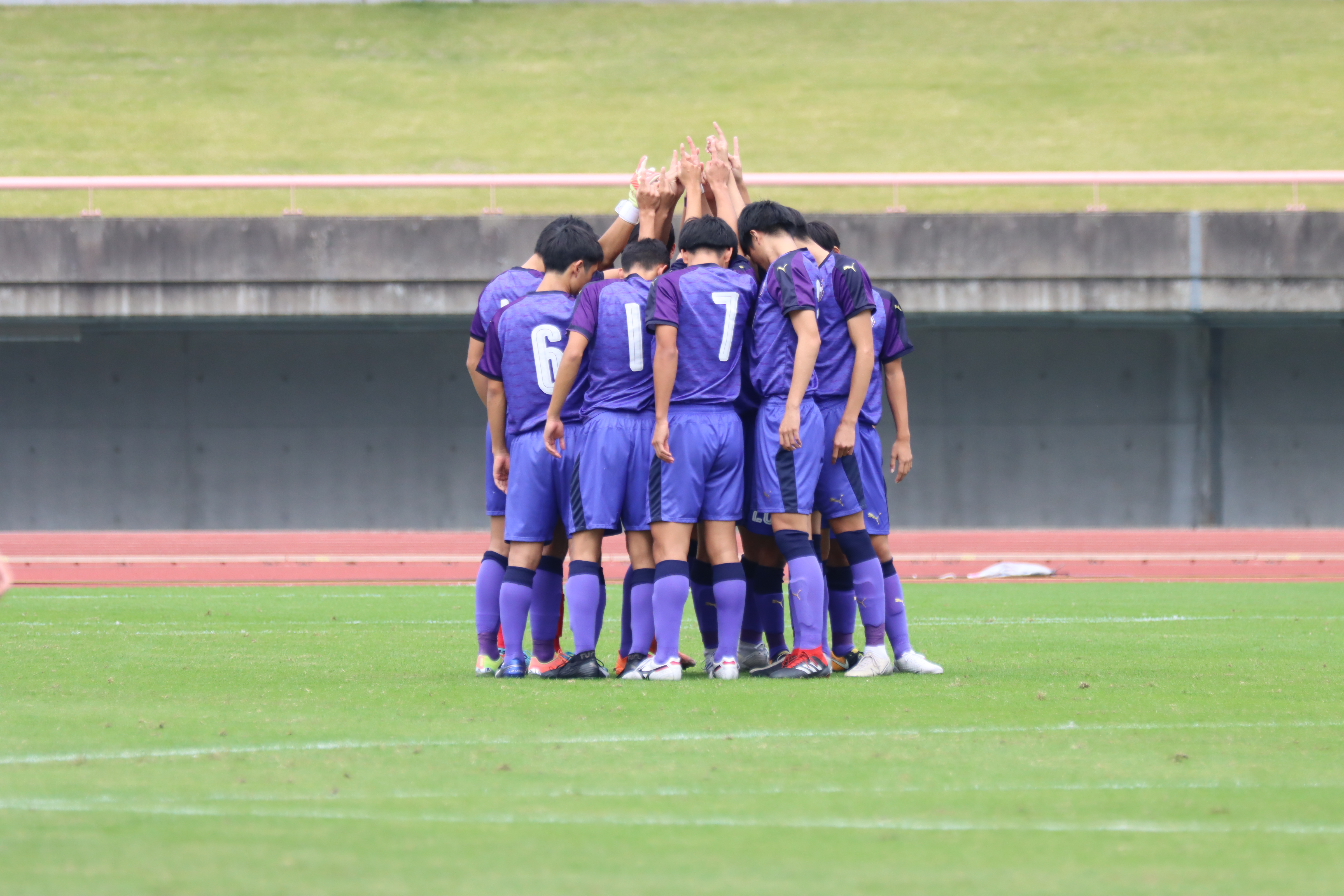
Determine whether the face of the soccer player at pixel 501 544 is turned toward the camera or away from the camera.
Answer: away from the camera

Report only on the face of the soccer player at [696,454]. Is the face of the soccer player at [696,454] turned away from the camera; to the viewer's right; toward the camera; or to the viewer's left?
away from the camera

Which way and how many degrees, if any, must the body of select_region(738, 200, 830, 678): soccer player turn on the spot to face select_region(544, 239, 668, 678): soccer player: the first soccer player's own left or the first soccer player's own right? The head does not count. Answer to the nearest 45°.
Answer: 0° — they already face them

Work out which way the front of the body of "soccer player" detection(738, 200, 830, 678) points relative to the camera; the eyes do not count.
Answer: to the viewer's left

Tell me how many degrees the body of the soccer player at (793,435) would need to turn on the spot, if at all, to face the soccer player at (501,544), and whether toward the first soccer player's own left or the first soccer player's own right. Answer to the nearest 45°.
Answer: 0° — they already face them

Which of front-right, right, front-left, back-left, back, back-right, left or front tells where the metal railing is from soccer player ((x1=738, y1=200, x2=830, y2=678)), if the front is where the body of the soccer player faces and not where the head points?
right

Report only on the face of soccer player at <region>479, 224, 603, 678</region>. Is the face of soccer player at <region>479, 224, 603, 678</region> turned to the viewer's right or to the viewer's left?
to the viewer's right

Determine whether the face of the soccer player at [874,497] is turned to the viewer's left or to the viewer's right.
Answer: to the viewer's left

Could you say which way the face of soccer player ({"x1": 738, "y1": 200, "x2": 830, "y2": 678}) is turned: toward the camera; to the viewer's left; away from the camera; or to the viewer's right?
to the viewer's left
